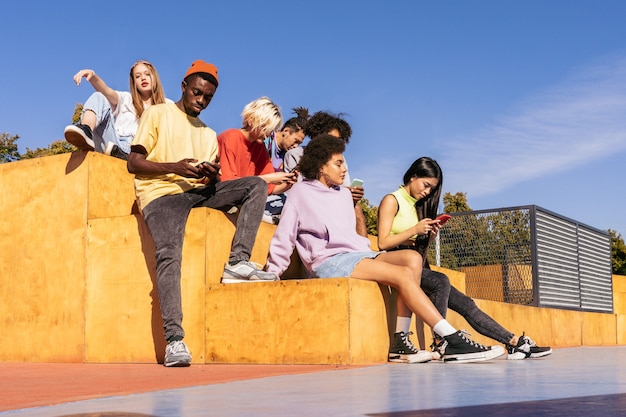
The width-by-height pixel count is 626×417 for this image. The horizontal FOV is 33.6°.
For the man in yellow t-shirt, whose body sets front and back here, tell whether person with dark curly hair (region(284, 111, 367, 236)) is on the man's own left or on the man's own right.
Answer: on the man's own left

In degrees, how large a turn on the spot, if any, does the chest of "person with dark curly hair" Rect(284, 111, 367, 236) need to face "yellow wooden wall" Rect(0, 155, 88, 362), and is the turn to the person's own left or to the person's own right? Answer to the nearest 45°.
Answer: approximately 135° to the person's own right

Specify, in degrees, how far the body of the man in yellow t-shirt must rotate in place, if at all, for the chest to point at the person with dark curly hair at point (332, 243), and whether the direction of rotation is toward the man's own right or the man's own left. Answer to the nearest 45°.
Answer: approximately 45° to the man's own left

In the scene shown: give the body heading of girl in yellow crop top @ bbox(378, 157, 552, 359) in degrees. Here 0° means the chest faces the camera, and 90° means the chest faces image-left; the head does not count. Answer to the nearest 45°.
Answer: approximately 315°

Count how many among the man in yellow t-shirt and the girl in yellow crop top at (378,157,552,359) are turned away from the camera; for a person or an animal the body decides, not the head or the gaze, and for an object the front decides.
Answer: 0

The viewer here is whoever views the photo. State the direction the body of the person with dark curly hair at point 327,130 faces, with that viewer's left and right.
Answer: facing the viewer and to the right of the viewer

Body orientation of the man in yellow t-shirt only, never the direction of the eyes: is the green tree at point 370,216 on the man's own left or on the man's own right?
on the man's own left

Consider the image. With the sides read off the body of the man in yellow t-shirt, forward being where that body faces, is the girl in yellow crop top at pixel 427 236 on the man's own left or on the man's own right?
on the man's own left

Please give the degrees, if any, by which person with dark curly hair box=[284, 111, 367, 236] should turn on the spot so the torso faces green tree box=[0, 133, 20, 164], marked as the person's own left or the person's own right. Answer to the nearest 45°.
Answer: approximately 180°

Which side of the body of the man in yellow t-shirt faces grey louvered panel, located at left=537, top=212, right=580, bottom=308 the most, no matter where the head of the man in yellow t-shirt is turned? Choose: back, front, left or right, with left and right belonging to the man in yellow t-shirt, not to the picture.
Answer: left
